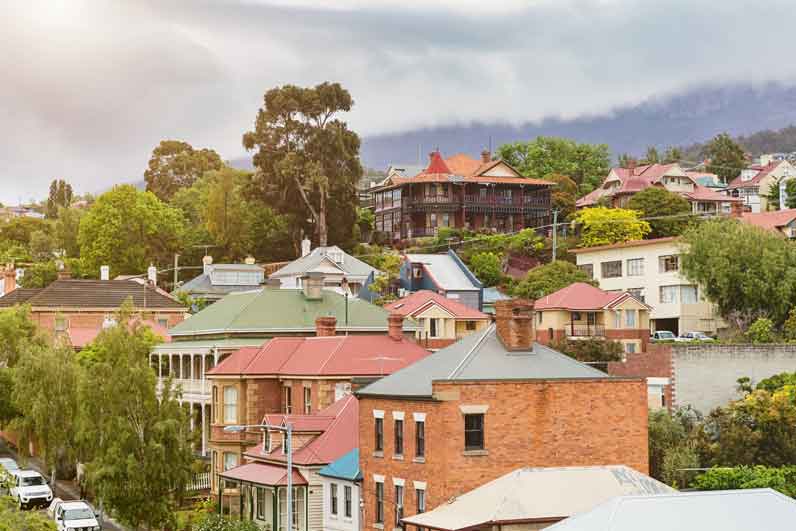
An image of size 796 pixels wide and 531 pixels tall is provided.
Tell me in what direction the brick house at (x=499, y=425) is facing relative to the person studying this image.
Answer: facing the viewer and to the left of the viewer
